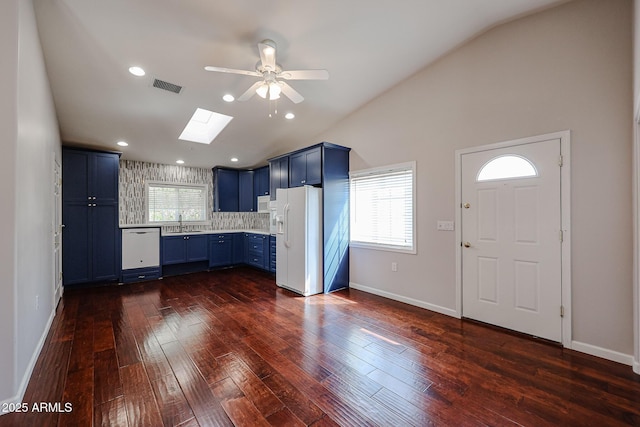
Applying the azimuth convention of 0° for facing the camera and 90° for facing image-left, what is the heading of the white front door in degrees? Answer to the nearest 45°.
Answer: approximately 45°

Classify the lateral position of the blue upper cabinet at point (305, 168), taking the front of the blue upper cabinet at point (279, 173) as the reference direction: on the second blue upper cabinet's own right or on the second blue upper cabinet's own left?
on the second blue upper cabinet's own left

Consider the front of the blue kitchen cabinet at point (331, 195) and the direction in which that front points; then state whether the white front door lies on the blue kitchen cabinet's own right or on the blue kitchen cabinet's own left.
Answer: on the blue kitchen cabinet's own left

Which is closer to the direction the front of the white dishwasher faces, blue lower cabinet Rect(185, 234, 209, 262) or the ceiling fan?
the ceiling fan

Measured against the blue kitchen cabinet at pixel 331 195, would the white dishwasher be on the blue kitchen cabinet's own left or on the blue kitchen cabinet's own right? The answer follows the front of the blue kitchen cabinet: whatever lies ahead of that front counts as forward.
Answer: on the blue kitchen cabinet's own right

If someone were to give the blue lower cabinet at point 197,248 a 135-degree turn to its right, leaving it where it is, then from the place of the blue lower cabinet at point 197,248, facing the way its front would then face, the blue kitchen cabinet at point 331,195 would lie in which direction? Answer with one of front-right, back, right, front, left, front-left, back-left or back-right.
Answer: back

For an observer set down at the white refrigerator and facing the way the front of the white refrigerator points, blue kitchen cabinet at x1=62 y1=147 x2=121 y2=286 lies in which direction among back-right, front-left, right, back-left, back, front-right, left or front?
front-right

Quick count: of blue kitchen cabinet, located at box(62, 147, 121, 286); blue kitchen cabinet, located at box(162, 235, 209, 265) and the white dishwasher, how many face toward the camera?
3

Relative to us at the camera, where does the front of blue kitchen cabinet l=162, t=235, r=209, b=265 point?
facing the viewer

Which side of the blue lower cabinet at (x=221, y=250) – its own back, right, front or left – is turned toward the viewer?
front

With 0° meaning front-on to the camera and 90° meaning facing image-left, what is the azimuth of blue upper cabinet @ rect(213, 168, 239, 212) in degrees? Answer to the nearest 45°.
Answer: approximately 0°

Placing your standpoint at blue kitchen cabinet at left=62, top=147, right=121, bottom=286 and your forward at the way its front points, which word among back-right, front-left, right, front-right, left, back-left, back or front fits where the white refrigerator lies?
front-left

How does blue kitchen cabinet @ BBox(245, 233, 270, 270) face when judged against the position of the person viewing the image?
facing the viewer and to the left of the viewer
